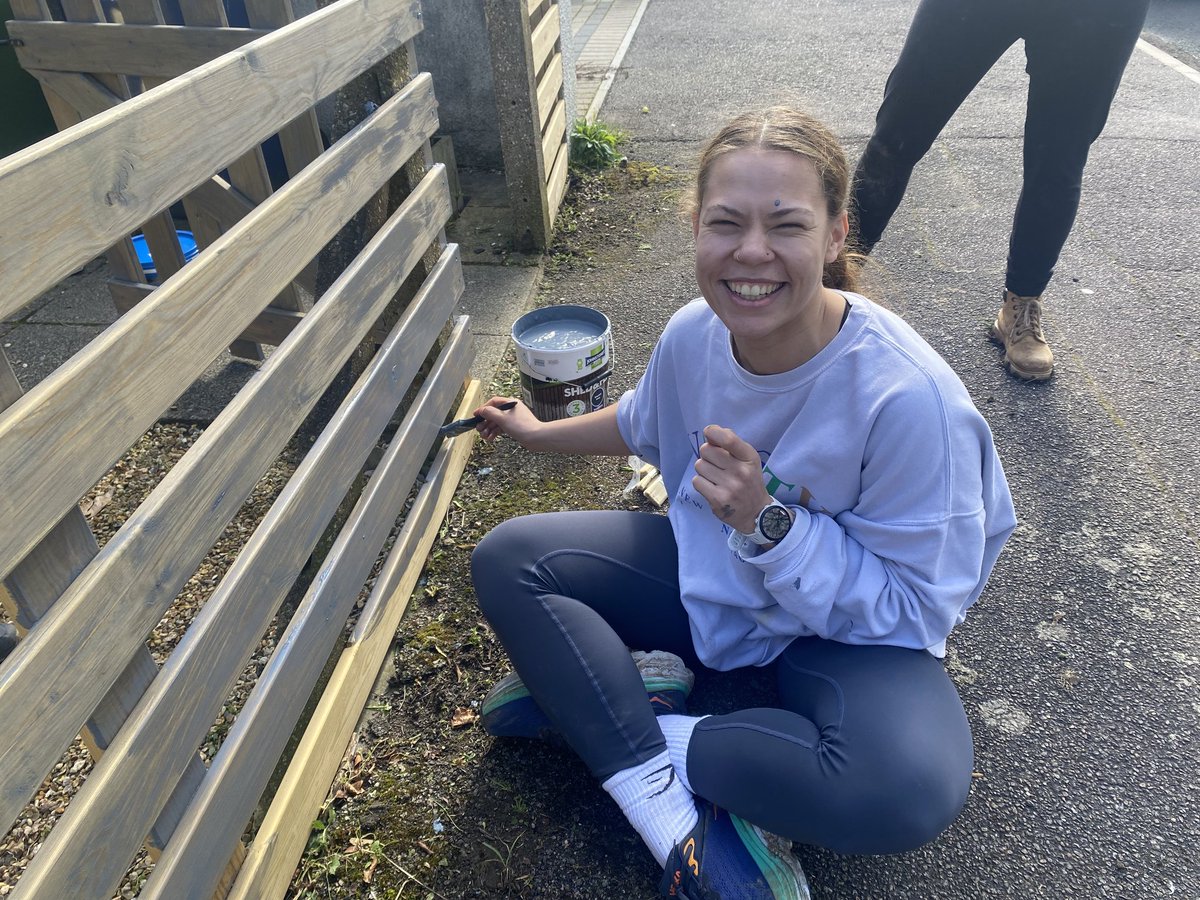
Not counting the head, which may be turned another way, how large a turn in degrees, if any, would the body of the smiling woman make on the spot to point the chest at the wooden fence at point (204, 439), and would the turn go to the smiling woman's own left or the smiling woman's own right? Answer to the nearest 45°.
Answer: approximately 45° to the smiling woman's own right

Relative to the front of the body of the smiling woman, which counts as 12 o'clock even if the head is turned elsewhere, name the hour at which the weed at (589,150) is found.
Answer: The weed is roughly at 4 o'clock from the smiling woman.

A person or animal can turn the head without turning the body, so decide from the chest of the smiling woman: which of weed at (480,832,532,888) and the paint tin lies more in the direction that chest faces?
the weed

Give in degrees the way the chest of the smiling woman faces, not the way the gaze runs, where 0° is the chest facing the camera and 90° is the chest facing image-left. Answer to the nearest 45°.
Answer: approximately 45°
